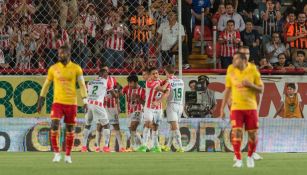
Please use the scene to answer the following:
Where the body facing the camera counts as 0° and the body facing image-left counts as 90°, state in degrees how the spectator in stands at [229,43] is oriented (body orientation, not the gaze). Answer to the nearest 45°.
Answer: approximately 0°

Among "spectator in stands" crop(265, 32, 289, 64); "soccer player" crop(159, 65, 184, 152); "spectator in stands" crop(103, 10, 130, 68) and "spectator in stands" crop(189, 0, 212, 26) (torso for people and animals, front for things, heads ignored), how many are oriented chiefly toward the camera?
3

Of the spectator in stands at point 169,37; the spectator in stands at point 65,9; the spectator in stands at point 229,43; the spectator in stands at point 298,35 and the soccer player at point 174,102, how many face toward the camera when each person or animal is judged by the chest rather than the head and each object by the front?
4

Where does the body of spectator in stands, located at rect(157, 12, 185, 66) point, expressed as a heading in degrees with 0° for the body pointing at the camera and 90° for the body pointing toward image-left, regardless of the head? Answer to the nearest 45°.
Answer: approximately 0°

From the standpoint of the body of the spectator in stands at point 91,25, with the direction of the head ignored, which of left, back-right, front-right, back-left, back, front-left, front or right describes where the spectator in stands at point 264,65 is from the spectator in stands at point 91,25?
left

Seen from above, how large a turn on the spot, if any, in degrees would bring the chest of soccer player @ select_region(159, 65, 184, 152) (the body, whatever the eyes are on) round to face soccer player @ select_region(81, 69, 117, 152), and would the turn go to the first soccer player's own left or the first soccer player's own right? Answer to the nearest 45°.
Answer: approximately 45° to the first soccer player's own left

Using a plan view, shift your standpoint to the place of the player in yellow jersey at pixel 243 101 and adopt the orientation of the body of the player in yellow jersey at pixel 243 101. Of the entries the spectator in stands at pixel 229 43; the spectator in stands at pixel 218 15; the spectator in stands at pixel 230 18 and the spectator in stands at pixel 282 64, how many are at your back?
4
